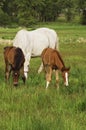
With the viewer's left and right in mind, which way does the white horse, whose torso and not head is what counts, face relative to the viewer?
facing to the left of the viewer

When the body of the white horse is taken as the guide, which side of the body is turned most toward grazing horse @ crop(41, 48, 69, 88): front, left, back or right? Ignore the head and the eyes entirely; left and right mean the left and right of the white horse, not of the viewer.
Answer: left
